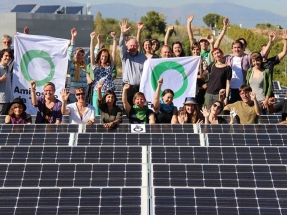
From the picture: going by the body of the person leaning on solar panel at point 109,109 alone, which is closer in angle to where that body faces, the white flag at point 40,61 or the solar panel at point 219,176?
the solar panel

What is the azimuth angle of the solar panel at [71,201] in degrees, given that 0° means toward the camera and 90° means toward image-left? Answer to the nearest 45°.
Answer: approximately 0°

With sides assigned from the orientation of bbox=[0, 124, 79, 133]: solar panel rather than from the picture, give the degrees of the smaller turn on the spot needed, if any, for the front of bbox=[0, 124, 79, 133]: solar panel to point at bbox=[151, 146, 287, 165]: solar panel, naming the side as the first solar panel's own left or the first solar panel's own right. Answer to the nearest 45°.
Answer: approximately 45° to the first solar panel's own left

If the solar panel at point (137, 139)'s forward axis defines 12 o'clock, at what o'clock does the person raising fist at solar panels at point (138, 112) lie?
The person raising fist at solar panels is roughly at 6 o'clock from the solar panel.

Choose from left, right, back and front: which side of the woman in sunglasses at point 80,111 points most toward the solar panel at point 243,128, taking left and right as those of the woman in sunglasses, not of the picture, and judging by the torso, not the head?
left

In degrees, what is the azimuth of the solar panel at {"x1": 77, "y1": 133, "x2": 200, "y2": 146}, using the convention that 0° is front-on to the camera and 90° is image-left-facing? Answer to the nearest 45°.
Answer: approximately 0°

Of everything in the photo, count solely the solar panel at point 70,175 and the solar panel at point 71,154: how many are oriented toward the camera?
2
